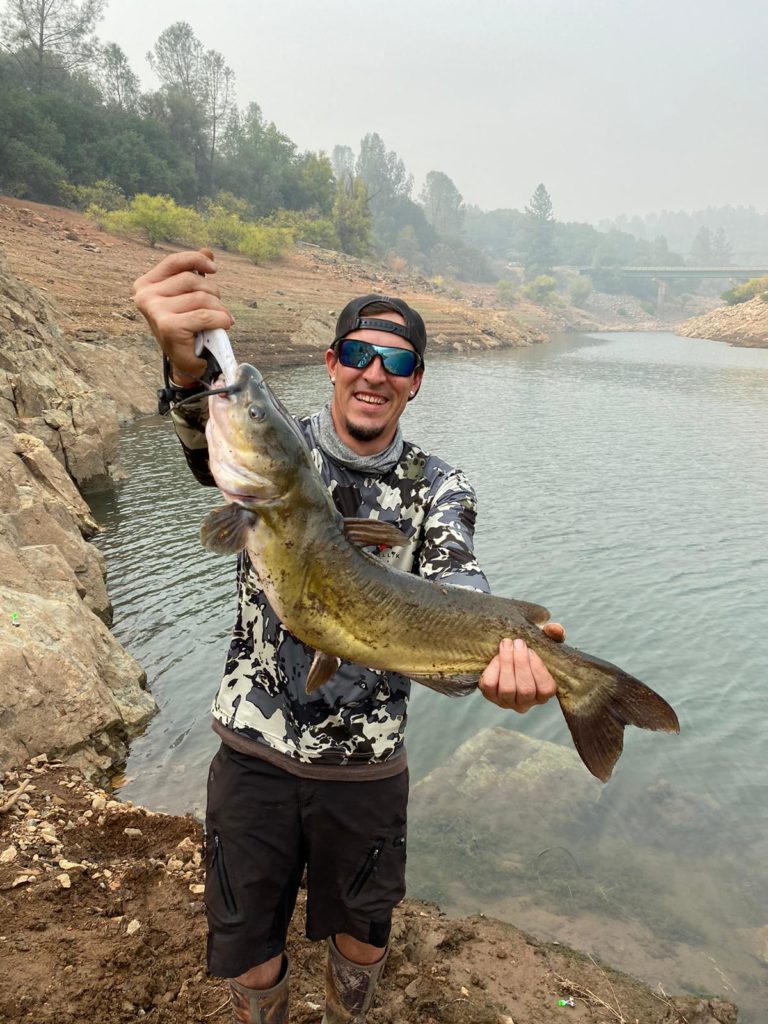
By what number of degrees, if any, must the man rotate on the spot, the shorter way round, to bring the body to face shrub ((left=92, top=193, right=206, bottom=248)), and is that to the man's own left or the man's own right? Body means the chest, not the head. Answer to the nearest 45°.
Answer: approximately 180°

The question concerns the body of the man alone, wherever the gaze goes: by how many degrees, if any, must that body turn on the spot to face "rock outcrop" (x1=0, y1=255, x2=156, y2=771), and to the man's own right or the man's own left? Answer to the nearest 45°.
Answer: approximately 135° to the man's own right

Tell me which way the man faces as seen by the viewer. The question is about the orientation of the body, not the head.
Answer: toward the camera

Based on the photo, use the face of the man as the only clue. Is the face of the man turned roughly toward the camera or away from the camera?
toward the camera
